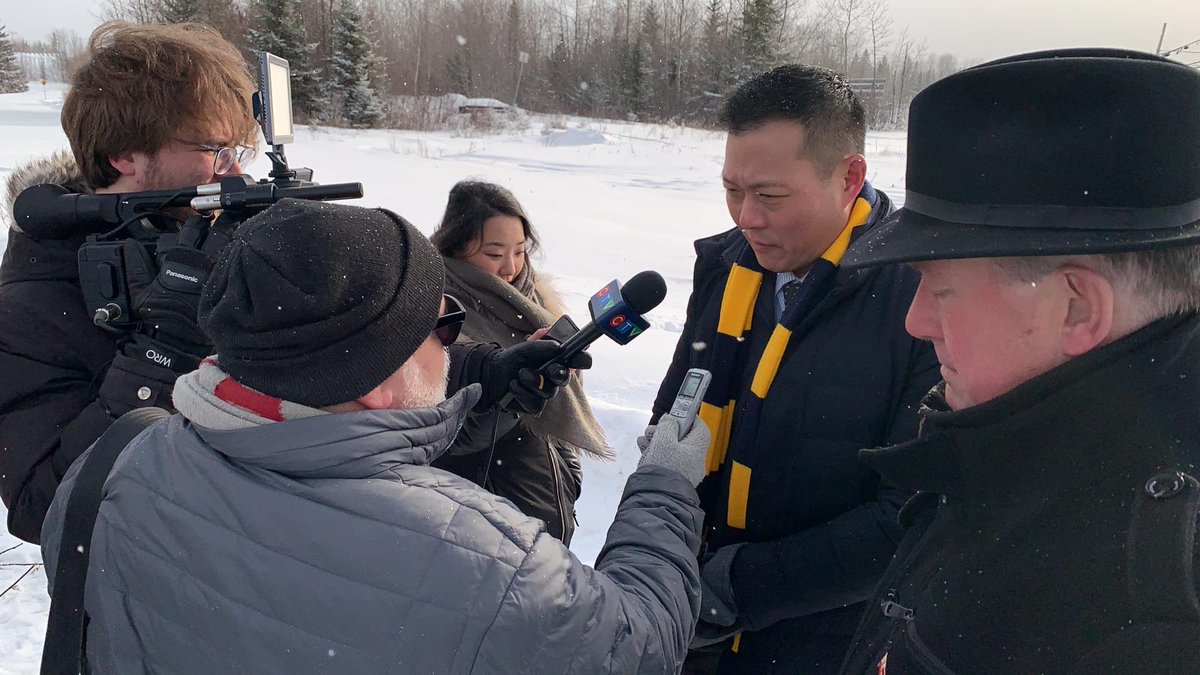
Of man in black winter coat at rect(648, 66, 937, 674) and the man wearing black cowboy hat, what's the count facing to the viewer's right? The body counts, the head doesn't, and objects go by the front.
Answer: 0

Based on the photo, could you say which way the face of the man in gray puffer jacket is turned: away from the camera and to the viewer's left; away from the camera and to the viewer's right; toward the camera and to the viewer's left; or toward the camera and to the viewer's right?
away from the camera and to the viewer's right

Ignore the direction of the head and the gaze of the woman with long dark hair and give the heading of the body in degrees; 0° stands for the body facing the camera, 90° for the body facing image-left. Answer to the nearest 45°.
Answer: approximately 315°

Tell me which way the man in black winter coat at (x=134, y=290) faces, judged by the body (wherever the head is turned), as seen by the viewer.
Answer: to the viewer's right

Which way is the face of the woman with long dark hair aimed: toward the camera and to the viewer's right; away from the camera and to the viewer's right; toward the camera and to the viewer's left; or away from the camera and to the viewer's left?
toward the camera and to the viewer's right

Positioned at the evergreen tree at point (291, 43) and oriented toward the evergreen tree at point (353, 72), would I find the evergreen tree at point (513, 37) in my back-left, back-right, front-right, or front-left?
front-left

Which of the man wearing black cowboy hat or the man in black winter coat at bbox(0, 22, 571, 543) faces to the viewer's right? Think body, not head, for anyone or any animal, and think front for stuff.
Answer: the man in black winter coat

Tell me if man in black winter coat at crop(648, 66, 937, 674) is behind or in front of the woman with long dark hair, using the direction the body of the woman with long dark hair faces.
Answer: in front

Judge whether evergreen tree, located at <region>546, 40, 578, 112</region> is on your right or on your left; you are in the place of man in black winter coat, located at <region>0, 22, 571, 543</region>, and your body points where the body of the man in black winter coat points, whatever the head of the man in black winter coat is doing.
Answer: on your left

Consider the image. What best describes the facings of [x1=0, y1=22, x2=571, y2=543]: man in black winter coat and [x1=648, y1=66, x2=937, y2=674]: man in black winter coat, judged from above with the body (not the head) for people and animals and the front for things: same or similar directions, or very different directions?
very different directions

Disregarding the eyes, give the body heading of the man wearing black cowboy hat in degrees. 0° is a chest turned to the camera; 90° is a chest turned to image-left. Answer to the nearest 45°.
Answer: approximately 90°

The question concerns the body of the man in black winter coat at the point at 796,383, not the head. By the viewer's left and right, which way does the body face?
facing the viewer and to the left of the viewer

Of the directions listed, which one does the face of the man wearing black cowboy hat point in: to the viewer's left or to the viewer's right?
to the viewer's left
